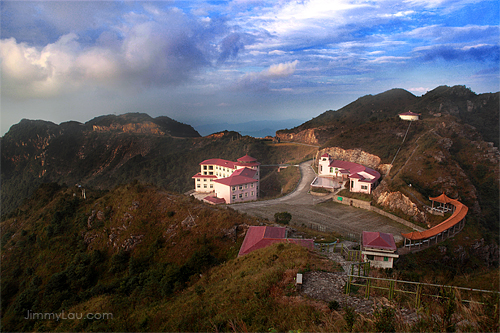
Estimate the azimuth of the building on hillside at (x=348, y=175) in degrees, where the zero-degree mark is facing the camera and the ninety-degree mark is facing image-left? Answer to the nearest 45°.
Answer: approximately 45°

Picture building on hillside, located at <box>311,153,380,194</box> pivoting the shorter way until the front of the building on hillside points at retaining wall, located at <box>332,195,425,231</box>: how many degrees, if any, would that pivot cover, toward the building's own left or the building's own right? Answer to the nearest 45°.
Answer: approximately 45° to the building's own left

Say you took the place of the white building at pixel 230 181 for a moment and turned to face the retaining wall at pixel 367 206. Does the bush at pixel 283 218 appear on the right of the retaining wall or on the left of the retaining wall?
right
